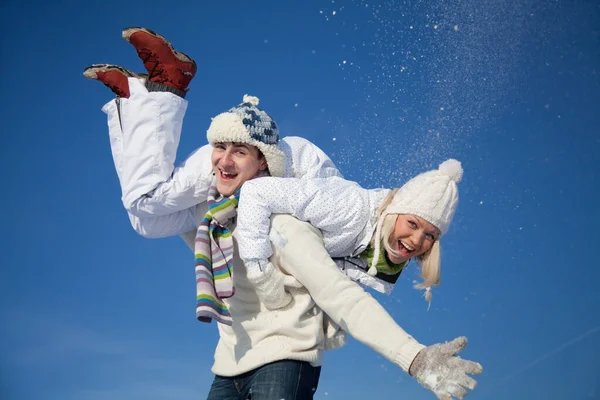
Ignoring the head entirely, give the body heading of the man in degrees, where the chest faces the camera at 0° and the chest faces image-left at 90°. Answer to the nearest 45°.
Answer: approximately 45°
